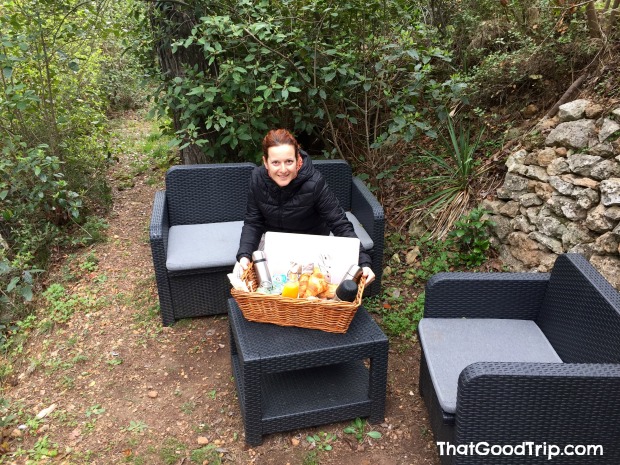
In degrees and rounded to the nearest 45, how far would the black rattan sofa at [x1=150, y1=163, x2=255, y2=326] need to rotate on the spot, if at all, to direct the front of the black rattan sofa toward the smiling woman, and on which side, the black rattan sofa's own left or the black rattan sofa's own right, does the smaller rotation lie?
approximately 45° to the black rattan sofa's own left

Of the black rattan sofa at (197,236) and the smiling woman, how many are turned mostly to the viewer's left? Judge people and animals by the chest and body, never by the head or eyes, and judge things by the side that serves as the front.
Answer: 0

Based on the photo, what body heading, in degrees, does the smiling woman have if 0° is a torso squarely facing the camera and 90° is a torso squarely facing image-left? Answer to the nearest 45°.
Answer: approximately 0°

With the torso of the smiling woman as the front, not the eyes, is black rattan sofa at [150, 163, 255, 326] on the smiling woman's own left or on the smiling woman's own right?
on the smiling woman's own right

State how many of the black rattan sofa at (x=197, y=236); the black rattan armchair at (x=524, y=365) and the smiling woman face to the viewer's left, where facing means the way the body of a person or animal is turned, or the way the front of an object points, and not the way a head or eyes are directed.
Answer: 1

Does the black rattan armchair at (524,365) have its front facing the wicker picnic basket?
yes

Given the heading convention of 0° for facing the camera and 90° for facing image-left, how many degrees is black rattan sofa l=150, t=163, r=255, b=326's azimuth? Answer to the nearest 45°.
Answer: approximately 0°

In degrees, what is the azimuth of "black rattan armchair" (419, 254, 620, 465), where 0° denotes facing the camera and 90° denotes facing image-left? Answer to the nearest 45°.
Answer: approximately 90°

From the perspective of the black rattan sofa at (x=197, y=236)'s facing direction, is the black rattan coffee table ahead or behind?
ahead

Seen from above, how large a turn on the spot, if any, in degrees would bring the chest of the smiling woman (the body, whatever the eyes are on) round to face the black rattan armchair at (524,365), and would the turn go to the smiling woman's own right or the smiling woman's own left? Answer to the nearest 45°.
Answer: approximately 45° to the smiling woman's own left

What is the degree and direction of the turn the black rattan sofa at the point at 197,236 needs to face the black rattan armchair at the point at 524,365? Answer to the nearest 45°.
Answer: approximately 45° to its left

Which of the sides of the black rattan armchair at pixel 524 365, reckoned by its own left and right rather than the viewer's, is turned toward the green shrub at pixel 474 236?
right
